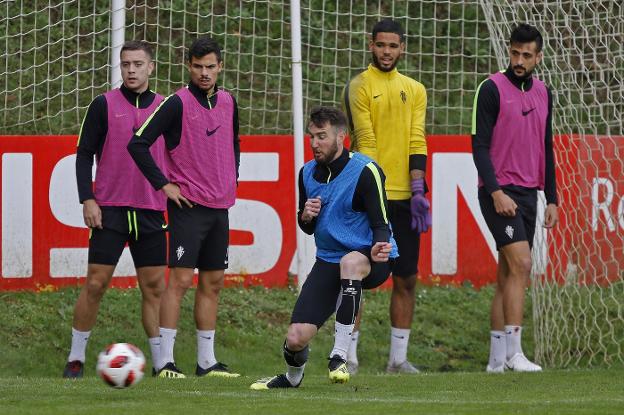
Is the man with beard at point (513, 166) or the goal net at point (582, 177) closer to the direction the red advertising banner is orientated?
the man with beard

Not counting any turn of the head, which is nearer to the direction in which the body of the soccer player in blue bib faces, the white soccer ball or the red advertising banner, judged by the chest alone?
the white soccer ball

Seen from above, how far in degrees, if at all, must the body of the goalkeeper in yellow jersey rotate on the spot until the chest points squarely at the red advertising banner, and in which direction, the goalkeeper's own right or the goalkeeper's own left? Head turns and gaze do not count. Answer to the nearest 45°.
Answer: approximately 135° to the goalkeeper's own right

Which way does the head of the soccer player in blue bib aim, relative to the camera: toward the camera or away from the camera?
toward the camera

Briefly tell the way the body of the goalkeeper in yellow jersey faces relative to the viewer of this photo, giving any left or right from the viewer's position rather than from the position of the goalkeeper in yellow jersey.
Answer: facing the viewer

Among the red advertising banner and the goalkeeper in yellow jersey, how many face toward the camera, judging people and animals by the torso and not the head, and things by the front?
2

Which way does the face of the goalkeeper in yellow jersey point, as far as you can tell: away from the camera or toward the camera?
toward the camera

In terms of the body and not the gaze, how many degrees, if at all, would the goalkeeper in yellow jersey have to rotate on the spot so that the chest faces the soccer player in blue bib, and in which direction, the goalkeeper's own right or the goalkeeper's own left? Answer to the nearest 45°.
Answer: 0° — they already face them

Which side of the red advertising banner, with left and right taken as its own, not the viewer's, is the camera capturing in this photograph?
front

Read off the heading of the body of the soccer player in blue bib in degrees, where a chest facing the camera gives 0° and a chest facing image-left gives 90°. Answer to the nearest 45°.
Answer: approximately 45°

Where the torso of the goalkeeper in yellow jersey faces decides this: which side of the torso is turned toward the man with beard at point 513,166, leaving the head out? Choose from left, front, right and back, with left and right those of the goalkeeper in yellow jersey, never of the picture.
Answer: left

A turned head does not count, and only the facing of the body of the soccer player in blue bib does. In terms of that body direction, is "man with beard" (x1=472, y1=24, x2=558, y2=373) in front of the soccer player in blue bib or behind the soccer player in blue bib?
behind

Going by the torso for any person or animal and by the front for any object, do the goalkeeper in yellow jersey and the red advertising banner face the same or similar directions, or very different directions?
same or similar directions
